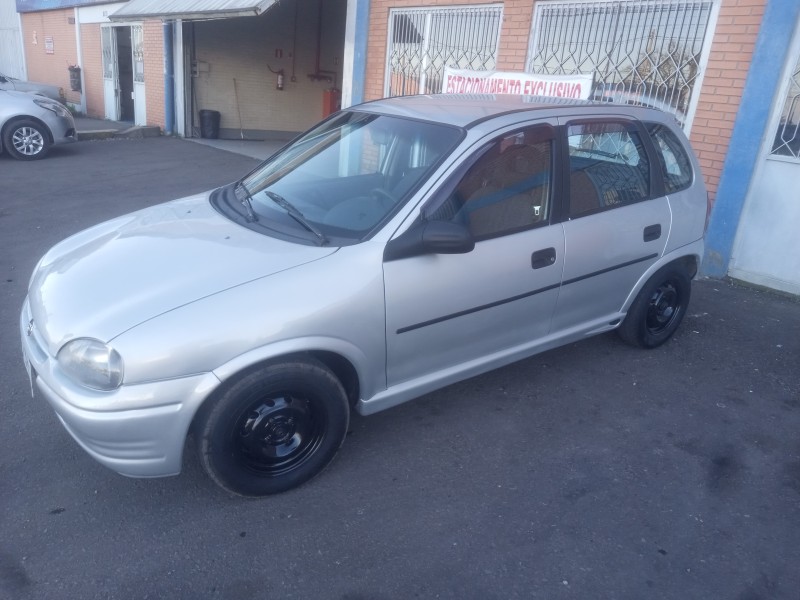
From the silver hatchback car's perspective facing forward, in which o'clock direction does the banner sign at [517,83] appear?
The banner sign is roughly at 5 o'clock from the silver hatchback car.

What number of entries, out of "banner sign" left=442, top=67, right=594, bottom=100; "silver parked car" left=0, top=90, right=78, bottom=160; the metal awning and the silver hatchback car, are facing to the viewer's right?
1

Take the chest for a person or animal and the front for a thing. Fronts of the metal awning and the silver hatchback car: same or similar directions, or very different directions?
same or similar directions

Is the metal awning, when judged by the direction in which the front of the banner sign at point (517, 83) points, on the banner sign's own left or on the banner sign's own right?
on the banner sign's own right

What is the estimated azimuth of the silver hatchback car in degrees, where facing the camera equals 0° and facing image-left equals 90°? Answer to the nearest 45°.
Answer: approximately 45°

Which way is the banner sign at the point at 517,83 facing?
toward the camera

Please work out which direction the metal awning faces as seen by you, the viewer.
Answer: facing the viewer and to the left of the viewer

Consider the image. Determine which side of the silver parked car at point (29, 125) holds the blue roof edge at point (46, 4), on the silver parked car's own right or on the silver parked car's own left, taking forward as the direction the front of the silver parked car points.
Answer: on the silver parked car's own left

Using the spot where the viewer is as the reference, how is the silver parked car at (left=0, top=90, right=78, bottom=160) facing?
facing to the right of the viewer

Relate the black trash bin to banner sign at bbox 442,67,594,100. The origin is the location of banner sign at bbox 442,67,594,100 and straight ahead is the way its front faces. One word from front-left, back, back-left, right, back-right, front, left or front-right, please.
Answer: back-right

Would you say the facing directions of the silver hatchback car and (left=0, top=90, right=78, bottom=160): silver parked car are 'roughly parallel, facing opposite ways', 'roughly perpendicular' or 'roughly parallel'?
roughly parallel, facing opposite ways

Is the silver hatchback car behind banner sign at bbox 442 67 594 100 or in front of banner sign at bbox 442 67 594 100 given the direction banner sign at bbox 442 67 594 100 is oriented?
in front
